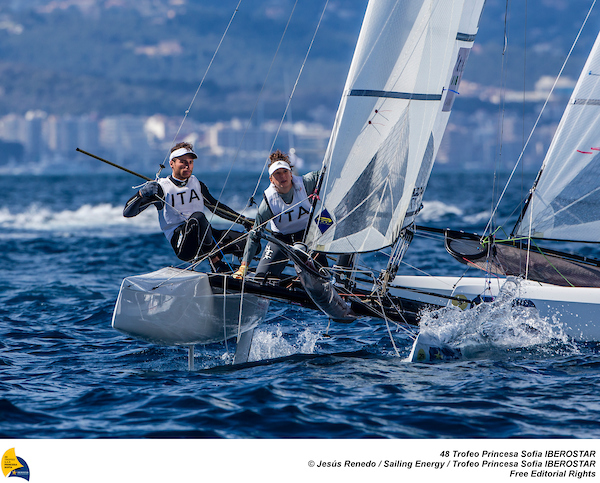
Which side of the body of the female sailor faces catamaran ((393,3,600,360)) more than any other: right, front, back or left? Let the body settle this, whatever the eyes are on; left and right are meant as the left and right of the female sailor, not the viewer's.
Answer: left

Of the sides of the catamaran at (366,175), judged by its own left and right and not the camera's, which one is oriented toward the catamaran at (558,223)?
back

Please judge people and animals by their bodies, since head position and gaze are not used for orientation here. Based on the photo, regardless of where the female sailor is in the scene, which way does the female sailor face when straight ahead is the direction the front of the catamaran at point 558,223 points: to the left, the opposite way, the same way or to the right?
to the left

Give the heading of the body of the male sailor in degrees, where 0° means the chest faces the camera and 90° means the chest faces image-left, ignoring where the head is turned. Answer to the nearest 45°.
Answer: approximately 315°

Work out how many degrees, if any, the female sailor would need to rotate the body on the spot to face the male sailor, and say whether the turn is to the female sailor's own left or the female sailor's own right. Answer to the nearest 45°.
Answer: approximately 90° to the female sailor's own right

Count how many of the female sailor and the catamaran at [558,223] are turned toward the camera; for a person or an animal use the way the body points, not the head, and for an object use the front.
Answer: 1

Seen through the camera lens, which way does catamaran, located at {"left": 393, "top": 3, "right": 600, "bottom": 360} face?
facing to the left of the viewer

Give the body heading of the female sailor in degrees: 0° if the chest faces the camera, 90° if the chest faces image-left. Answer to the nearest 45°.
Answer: approximately 0°
